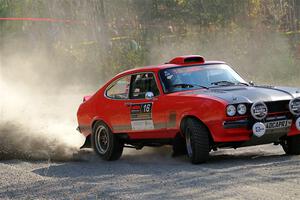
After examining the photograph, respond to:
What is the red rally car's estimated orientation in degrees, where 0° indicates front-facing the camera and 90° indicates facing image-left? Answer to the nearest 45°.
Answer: approximately 315°
